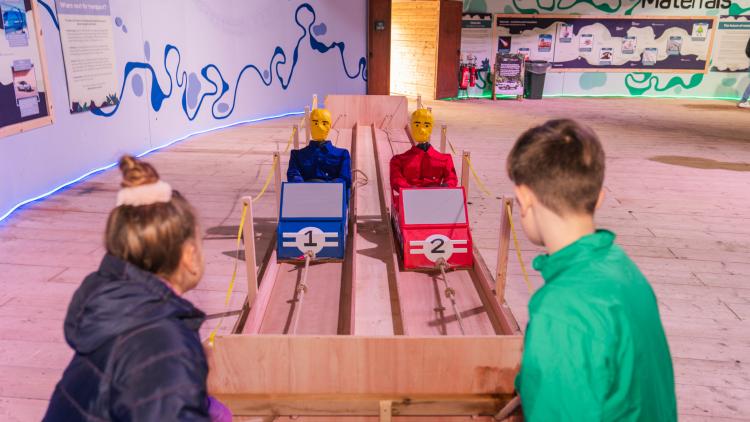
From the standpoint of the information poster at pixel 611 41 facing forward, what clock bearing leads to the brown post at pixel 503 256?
The brown post is roughly at 12 o'clock from the information poster.

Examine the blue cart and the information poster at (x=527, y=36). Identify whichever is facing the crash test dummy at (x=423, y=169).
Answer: the information poster

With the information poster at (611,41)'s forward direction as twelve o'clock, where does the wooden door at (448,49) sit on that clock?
The wooden door is roughly at 2 o'clock from the information poster.

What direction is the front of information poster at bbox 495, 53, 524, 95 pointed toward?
toward the camera

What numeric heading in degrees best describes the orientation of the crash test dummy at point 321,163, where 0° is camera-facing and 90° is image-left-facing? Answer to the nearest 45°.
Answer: approximately 0°

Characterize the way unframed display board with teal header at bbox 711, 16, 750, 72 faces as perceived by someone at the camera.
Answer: facing the viewer

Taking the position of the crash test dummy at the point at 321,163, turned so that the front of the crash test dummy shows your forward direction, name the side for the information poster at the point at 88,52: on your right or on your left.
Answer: on your right

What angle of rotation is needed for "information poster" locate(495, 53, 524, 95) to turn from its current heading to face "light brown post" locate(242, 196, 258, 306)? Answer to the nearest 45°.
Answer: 0° — it already faces it

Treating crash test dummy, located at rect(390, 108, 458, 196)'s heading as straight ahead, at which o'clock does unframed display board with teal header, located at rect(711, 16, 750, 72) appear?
The unframed display board with teal header is roughly at 7 o'clock from the crash test dummy.

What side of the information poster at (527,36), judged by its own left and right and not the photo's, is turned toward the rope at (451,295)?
front

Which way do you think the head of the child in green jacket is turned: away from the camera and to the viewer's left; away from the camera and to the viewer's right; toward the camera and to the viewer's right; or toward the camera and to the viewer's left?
away from the camera and to the viewer's left

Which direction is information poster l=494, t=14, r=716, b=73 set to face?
toward the camera

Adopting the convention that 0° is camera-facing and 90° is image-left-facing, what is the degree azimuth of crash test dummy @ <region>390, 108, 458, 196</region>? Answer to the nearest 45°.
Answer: approximately 0°

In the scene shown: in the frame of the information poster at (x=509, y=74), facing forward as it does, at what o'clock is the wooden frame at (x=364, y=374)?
The wooden frame is roughly at 12 o'clock from the information poster.
